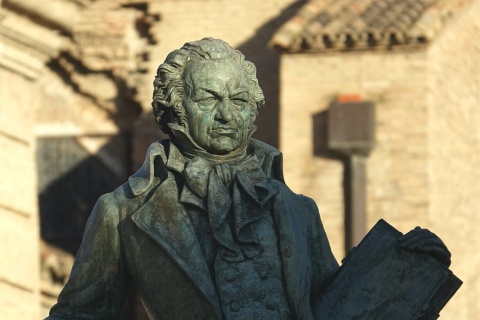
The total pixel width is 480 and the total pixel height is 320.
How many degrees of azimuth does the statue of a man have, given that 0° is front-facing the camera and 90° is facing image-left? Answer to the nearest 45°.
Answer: approximately 315°
